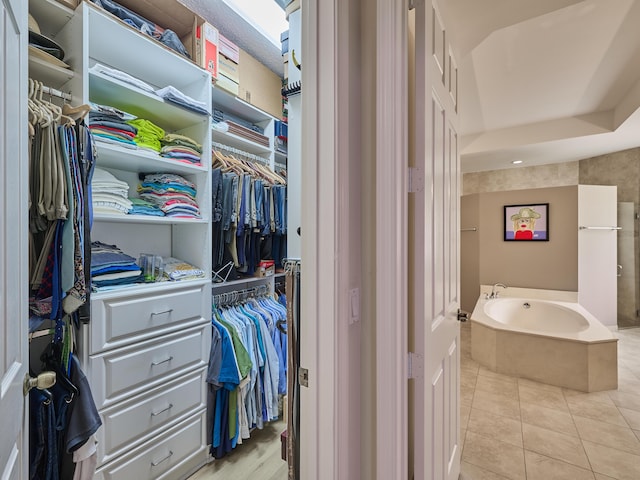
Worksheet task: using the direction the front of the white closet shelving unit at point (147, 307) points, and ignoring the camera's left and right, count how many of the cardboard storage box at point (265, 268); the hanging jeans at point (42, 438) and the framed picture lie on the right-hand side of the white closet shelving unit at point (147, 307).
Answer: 1

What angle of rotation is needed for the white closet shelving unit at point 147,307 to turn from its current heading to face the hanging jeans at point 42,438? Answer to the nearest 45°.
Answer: approximately 90° to its right

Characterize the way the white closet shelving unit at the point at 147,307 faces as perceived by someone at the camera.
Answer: facing the viewer and to the right of the viewer

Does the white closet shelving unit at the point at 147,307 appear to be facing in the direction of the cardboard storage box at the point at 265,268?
no

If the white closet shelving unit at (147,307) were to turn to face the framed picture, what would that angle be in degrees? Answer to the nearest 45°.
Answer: approximately 45° to its left

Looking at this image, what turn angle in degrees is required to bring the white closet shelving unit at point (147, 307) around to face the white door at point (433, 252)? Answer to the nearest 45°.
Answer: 0° — it already faces it

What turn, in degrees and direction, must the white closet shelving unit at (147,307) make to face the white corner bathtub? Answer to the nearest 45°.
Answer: approximately 45° to its left
